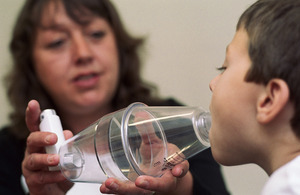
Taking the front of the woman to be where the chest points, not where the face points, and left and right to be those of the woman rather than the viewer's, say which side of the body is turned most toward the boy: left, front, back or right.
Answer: front

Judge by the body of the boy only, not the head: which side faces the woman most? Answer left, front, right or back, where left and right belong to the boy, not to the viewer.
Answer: front

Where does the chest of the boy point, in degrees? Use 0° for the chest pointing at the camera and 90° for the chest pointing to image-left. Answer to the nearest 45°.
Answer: approximately 135°

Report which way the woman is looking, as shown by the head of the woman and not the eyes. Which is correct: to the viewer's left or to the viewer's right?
to the viewer's right

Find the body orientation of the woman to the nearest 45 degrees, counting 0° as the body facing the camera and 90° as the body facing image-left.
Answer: approximately 315°

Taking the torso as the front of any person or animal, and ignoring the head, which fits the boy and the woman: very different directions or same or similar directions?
very different directions

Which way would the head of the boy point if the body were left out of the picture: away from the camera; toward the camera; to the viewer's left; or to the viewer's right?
to the viewer's left
